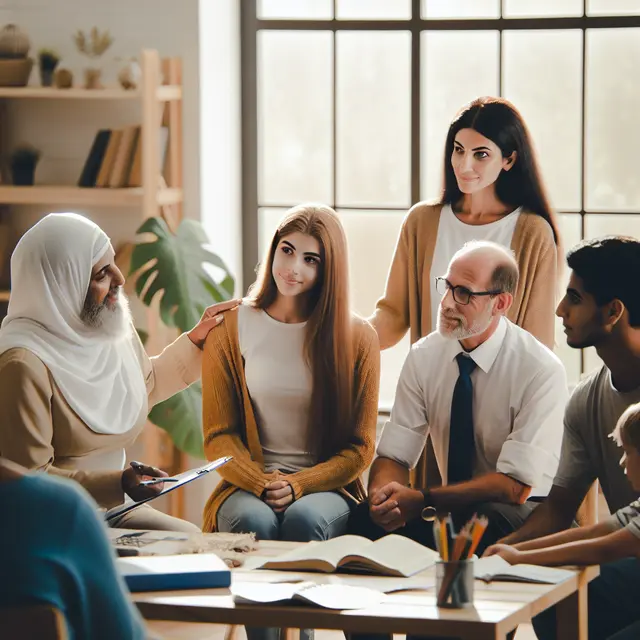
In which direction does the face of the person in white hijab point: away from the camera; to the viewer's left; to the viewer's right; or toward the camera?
to the viewer's right

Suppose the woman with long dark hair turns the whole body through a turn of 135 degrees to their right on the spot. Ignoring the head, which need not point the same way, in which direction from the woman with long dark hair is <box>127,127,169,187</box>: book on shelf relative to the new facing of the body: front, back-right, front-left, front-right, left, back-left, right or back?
front

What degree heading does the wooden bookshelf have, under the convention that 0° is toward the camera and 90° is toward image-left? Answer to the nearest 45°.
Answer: approximately 0°

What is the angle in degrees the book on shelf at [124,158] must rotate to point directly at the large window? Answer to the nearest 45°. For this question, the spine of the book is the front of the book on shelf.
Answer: approximately 90° to its left

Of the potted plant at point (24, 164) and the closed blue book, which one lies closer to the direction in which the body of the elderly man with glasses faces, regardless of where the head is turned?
the closed blue book

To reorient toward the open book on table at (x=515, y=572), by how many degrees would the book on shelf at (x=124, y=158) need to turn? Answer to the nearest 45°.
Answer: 0° — it already faces it

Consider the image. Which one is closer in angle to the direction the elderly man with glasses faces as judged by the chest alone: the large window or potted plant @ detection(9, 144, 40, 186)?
the potted plant

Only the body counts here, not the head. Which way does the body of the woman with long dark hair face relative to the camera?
toward the camera

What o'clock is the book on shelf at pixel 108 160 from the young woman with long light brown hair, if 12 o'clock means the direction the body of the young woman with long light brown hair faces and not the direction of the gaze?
The book on shelf is roughly at 5 o'clock from the young woman with long light brown hair.

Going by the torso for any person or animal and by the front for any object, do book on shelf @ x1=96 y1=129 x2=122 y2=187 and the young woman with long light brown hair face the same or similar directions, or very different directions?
same or similar directions

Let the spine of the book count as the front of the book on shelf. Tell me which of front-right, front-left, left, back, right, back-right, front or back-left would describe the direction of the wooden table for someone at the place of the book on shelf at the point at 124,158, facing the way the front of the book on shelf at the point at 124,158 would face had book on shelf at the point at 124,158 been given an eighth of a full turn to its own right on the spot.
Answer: front-left

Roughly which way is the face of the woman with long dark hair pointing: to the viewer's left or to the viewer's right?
to the viewer's left

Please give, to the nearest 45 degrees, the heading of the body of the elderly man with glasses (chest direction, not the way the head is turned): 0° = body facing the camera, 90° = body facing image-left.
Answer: approximately 45°

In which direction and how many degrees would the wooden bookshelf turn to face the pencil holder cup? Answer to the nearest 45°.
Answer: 0° — it already faces it

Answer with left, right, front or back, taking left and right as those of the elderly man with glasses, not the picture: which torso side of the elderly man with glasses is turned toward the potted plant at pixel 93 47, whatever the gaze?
right

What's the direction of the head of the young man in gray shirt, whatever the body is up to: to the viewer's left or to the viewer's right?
to the viewer's left

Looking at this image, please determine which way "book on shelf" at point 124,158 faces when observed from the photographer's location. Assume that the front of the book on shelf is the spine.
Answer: facing the viewer

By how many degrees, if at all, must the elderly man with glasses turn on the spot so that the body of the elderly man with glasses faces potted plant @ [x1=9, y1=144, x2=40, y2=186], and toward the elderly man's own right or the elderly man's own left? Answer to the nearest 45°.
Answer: approximately 90° to the elderly man's own right

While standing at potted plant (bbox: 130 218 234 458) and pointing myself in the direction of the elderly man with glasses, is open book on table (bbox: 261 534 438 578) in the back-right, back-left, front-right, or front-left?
front-right

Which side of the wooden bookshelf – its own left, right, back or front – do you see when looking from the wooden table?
front
